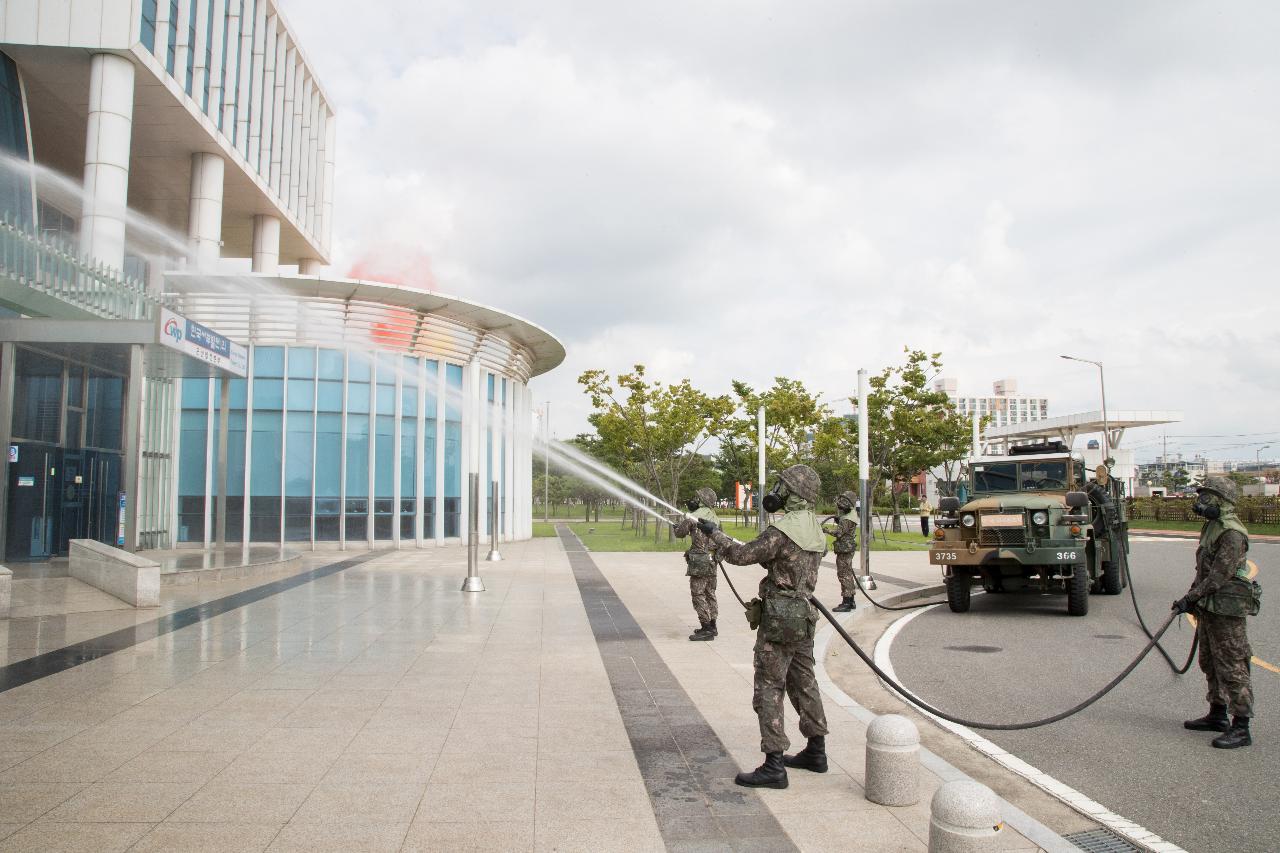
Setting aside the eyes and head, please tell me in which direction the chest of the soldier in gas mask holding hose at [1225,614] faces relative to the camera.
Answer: to the viewer's left

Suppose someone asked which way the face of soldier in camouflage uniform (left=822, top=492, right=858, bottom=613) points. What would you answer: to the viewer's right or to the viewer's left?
to the viewer's left

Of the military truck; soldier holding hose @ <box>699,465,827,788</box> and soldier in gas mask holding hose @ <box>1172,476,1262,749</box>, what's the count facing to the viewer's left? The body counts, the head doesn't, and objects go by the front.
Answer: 2

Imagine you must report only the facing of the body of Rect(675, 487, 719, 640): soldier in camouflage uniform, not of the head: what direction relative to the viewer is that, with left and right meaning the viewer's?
facing to the left of the viewer

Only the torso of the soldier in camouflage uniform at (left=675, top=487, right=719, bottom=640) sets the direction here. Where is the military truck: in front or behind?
behind

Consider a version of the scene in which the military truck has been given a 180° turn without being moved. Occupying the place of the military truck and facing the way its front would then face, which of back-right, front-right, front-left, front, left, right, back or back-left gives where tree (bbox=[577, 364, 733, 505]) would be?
front-left

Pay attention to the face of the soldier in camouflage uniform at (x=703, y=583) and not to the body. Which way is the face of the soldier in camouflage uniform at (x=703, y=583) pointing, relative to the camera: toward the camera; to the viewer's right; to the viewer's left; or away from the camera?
to the viewer's left

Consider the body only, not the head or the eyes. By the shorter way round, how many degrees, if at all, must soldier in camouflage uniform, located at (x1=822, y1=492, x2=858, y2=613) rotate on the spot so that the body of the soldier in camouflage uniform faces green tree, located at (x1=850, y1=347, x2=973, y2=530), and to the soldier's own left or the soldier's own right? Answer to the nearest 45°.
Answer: approximately 90° to the soldier's own right

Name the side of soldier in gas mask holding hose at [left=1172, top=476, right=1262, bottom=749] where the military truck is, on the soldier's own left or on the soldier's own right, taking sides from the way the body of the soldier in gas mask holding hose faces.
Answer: on the soldier's own right

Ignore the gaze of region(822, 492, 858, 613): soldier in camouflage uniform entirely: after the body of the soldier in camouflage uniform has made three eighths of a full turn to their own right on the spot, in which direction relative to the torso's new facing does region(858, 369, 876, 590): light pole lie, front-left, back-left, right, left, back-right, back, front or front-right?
front-left

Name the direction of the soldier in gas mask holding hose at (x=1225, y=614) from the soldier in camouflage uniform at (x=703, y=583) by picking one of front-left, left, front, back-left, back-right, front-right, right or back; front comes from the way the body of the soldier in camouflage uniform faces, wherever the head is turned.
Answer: back-left
